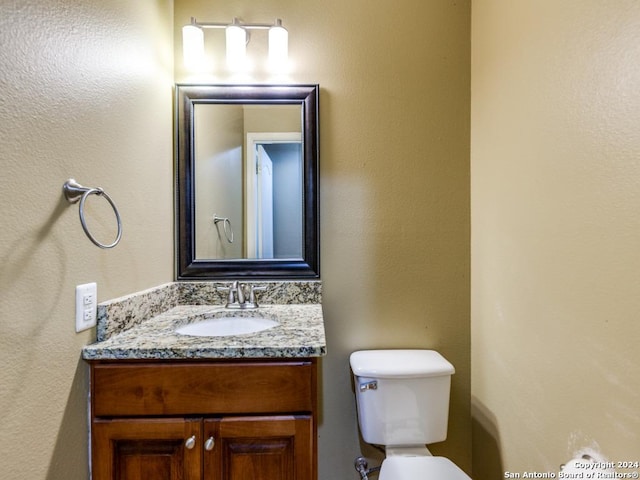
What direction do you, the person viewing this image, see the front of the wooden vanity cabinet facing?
facing the viewer

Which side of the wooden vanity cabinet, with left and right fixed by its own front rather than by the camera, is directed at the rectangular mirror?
back

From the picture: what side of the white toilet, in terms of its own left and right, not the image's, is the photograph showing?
front

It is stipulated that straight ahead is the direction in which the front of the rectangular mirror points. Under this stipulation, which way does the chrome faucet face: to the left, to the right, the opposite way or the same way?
the same way

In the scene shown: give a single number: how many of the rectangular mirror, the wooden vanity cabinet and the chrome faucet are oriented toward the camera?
3

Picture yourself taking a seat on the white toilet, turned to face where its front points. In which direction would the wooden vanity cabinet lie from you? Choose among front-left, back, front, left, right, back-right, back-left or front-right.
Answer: front-right

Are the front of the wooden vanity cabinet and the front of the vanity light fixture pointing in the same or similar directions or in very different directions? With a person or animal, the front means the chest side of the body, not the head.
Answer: same or similar directions

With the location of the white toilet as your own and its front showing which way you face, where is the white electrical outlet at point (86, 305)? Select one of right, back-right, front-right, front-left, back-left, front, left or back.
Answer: front-right

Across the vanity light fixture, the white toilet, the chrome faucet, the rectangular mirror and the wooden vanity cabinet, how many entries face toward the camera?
5

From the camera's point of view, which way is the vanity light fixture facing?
toward the camera

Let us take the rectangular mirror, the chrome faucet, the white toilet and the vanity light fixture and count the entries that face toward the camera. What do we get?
4

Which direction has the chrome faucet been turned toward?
toward the camera
